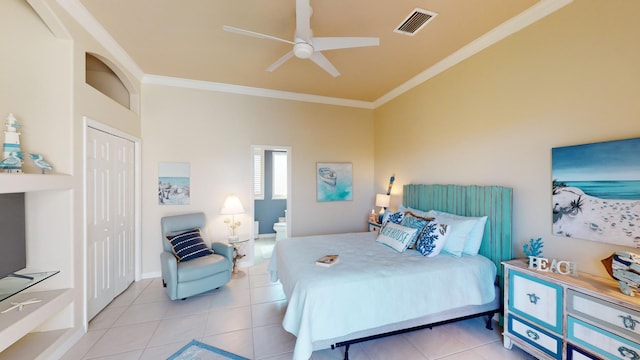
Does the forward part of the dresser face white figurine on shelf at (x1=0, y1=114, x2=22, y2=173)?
yes

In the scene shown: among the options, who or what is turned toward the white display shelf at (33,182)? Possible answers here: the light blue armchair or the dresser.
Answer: the dresser

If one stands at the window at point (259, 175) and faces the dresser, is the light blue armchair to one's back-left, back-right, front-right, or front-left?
front-right

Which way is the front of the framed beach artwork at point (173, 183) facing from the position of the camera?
facing the viewer

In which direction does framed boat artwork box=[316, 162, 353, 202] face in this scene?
toward the camera

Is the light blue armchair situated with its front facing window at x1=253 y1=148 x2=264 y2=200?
no

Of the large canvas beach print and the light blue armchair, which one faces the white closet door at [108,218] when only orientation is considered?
the large canvas beach print

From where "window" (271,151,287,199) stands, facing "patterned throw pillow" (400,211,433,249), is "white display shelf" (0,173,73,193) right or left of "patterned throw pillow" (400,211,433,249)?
right

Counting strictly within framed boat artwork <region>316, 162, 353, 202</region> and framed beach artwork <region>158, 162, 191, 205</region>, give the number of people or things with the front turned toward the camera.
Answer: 2

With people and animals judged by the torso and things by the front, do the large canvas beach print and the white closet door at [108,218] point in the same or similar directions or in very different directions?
very different directions

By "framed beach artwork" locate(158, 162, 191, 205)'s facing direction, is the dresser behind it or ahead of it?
ahead

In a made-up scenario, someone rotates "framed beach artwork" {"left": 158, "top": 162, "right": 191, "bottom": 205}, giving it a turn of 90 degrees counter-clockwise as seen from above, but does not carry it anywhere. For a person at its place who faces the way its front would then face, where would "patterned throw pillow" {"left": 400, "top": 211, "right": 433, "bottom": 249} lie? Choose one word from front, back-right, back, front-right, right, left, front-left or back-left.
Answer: front-right

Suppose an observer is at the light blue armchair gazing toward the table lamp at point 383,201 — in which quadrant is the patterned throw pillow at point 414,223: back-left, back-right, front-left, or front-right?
front-right

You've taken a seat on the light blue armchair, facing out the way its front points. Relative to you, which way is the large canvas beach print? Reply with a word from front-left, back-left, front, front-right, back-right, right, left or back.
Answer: front

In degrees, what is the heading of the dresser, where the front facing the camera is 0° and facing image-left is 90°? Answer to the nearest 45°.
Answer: approximately 45°

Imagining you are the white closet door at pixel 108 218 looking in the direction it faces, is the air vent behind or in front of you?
in front

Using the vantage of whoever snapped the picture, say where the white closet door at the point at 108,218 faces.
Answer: facing the viewer and to the right of the viewer

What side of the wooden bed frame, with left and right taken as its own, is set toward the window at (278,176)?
right

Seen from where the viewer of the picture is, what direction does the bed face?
facing the viewer and to the left of the viewer

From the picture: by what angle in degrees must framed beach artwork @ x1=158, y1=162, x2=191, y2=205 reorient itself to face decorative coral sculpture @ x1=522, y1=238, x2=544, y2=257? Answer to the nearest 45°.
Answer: approximately 45° to its left

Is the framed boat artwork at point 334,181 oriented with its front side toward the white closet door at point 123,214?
no
